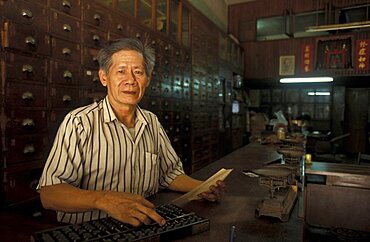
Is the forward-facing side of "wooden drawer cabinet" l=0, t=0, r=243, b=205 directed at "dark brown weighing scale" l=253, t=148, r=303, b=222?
yes

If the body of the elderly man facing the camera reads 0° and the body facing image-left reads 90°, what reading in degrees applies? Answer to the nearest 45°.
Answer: approximately 315°

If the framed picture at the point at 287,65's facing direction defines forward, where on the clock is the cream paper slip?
The cream paper slip is roughly at 12 o'clock from the framed picture.

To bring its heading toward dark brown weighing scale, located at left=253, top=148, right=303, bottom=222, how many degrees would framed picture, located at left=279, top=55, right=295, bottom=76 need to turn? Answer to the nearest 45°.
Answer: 0° — it already faces it

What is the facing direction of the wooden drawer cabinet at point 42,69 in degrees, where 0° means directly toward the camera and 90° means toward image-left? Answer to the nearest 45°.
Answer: approximately 315°

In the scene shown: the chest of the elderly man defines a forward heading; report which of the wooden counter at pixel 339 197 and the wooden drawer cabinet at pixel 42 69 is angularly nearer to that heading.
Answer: the wooden counter

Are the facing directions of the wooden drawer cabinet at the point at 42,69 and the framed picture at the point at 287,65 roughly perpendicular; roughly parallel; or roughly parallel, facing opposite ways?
roughly perpendicular
